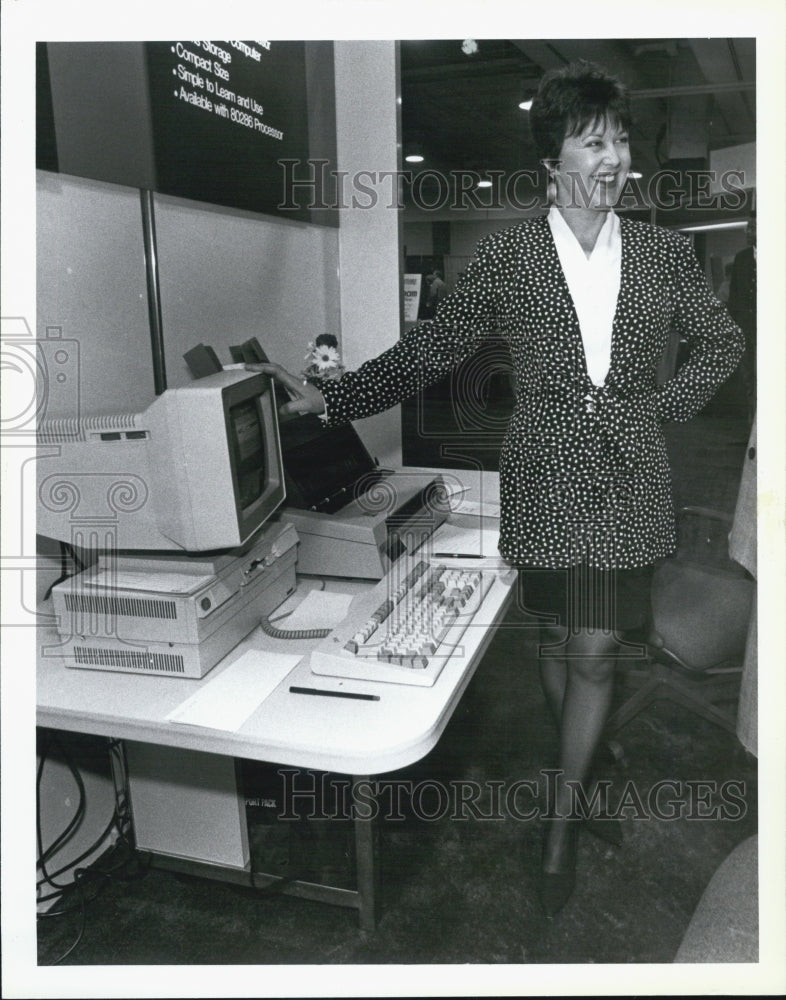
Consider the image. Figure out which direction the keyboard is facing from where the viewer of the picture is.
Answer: facing to the right of the viewer

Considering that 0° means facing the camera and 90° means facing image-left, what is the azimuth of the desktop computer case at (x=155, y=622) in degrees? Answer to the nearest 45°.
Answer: approximately 315°

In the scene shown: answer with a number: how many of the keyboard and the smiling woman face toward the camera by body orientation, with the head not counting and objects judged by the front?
1

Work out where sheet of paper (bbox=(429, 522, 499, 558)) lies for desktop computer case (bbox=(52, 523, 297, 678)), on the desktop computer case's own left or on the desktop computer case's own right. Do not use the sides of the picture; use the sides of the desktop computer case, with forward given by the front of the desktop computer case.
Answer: on the desktop computer case's own left

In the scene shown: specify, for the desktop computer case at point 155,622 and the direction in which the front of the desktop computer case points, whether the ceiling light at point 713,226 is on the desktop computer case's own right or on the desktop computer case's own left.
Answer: on the desktop computer case's own left
